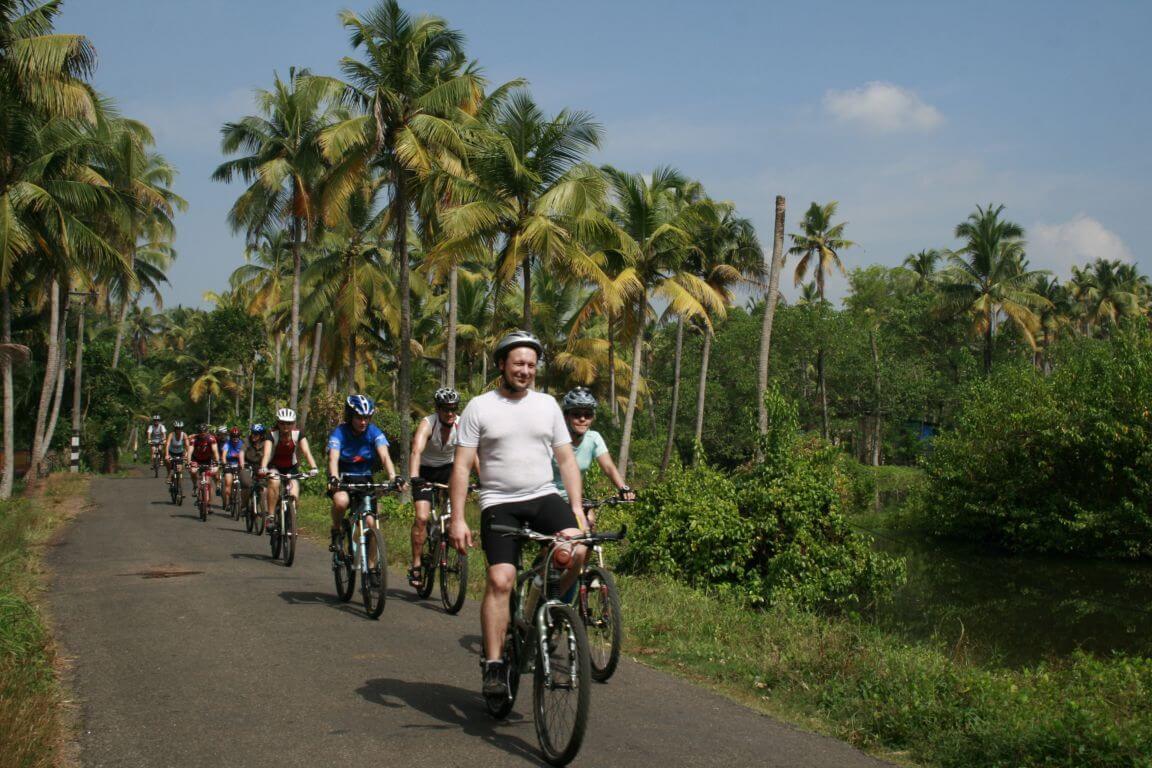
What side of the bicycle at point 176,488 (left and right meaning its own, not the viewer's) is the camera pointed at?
front

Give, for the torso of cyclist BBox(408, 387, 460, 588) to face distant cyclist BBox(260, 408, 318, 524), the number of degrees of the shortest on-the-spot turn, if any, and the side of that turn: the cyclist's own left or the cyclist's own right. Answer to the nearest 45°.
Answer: approximately 180°

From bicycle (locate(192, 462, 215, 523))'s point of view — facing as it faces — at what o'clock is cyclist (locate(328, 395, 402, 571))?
The cyclist is roughly at 12 o'clock from the bicycle.

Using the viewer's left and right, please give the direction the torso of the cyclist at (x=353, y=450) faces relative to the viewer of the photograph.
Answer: facing the viewer and to the right of the viewer

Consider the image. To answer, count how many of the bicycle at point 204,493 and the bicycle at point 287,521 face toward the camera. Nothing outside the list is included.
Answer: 2

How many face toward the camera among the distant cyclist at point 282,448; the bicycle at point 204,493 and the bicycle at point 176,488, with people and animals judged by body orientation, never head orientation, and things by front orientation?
3

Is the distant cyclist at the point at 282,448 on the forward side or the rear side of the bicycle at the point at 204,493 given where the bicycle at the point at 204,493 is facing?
on the forward side

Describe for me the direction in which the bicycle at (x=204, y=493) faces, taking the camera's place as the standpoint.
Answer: facing the viewer

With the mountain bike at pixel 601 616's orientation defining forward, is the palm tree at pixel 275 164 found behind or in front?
behind

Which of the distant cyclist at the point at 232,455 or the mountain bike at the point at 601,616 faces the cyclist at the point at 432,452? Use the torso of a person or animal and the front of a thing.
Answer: the distant cyclist
